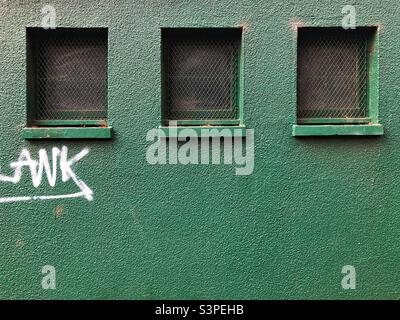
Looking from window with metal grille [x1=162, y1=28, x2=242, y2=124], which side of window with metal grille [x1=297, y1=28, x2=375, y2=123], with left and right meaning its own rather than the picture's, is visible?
right

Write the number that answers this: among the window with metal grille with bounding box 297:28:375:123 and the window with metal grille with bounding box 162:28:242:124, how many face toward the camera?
2

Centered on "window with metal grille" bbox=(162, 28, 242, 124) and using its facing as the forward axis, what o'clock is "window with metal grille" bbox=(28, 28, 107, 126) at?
"window with metal grille" bbox=(28, 28, 107, 126) is roughly at 3 o'clock from "window with metal grille" bbox=(162, 28, 242, 124).

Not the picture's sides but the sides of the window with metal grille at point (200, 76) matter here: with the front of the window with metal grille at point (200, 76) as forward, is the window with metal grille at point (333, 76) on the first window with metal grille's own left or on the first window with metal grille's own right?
on the first window with metal grille's own left

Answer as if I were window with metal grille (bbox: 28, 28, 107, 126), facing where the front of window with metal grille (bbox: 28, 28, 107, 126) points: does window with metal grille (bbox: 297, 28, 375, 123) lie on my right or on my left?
on my left

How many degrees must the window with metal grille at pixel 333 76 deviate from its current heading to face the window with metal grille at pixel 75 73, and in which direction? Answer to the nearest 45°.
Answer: approximately 90° to its right

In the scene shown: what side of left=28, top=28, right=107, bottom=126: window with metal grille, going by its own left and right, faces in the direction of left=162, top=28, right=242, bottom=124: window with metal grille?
left
